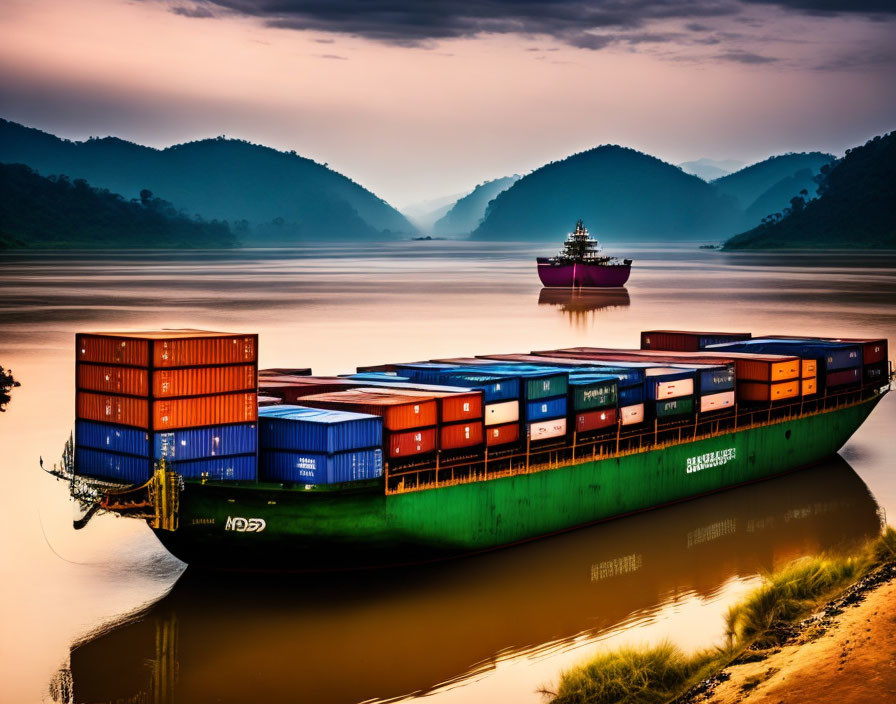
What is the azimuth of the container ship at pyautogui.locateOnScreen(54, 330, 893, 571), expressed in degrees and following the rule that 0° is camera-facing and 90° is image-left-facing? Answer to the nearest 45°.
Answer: approximately 45°
